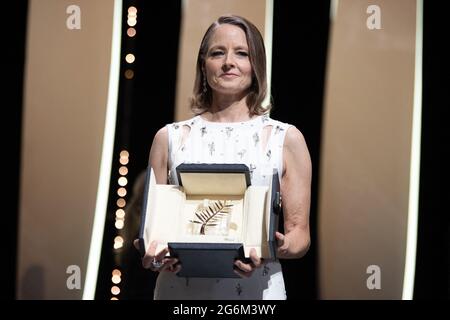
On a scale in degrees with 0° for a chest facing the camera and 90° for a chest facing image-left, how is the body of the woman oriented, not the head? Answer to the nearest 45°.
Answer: approximately 0°
